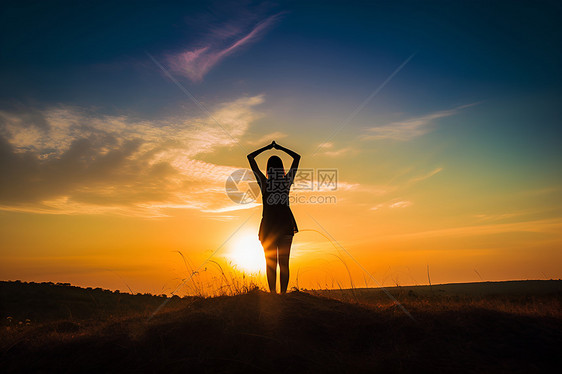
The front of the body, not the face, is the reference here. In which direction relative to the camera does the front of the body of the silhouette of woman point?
away from the camera
